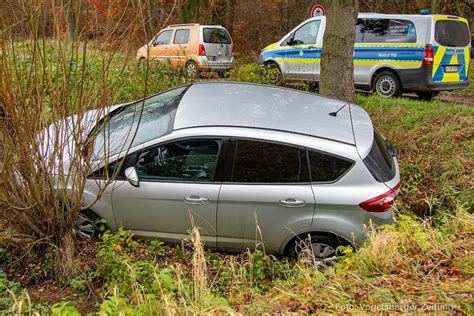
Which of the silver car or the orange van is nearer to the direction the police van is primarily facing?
the orange van

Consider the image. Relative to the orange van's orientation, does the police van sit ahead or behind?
behind

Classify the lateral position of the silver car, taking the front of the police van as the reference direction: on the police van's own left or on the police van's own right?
on the police van's own left

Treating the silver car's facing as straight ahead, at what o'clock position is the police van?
The police van is roughly at 4 o'clock from the silver car.

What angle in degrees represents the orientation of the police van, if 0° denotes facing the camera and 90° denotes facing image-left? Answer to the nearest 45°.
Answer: approximately 135°

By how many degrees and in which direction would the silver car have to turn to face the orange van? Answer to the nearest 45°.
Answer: approximately 90° to its right

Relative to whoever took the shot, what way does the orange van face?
facing away from the viewer and to the left of the viewer

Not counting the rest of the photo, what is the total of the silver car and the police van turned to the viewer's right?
0

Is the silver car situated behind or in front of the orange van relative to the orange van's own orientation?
behind

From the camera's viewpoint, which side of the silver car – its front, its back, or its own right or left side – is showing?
left
